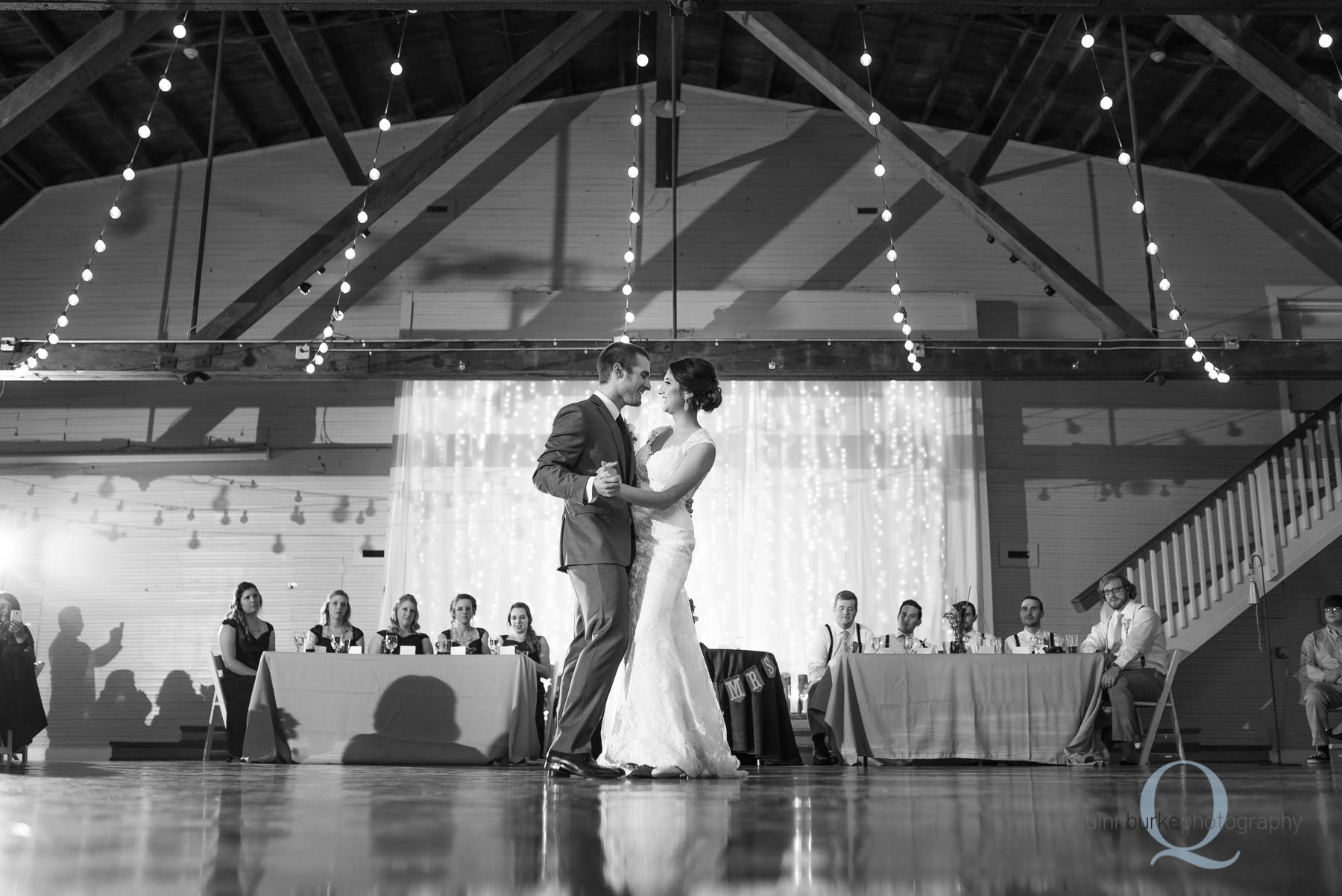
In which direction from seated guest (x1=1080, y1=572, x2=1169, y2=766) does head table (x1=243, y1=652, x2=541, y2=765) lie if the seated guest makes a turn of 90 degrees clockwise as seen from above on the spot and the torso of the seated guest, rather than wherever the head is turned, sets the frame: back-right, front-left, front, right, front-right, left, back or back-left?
left

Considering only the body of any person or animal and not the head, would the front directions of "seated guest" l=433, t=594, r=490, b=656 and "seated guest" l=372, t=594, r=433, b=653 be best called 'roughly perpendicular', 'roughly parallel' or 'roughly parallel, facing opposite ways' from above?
roughly parallel

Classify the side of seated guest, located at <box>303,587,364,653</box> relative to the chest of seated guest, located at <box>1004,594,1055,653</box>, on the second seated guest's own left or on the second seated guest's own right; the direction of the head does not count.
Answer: on the second seated guest's own right

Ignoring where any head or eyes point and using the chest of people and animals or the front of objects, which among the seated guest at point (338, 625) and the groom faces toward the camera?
the seated guest

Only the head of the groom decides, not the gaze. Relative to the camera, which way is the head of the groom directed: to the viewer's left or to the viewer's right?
to the viewer's right

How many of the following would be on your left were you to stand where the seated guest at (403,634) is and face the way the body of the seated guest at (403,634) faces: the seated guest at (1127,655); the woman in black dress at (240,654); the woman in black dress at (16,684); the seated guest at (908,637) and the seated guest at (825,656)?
3

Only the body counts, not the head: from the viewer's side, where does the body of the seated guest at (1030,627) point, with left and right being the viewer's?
facing the viewer

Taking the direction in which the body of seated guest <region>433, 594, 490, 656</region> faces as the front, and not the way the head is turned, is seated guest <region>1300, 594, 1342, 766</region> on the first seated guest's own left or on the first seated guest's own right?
on the first seated guest's own left

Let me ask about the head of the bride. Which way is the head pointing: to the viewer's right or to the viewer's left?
to the viewer's left

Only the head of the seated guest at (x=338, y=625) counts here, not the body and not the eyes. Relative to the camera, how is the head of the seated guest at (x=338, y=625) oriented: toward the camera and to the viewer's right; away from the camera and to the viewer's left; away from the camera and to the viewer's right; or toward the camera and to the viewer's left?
toward the camera and to the viewer's right

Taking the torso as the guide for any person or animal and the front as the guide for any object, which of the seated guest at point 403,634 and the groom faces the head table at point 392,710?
the seated guest

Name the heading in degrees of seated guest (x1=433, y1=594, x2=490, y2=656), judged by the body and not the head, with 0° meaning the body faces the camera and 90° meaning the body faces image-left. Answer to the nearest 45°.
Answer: approximately 0°

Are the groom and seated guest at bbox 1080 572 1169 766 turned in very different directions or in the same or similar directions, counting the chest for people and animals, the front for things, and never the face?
very different directions

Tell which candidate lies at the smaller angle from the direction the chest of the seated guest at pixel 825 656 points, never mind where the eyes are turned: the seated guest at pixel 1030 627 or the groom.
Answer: the groom

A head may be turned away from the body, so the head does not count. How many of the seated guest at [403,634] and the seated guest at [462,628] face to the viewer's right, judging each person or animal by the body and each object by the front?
0

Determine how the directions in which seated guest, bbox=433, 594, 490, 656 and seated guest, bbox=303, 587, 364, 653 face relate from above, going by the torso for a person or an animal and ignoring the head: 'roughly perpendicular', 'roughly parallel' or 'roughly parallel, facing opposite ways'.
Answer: roughly parallel
